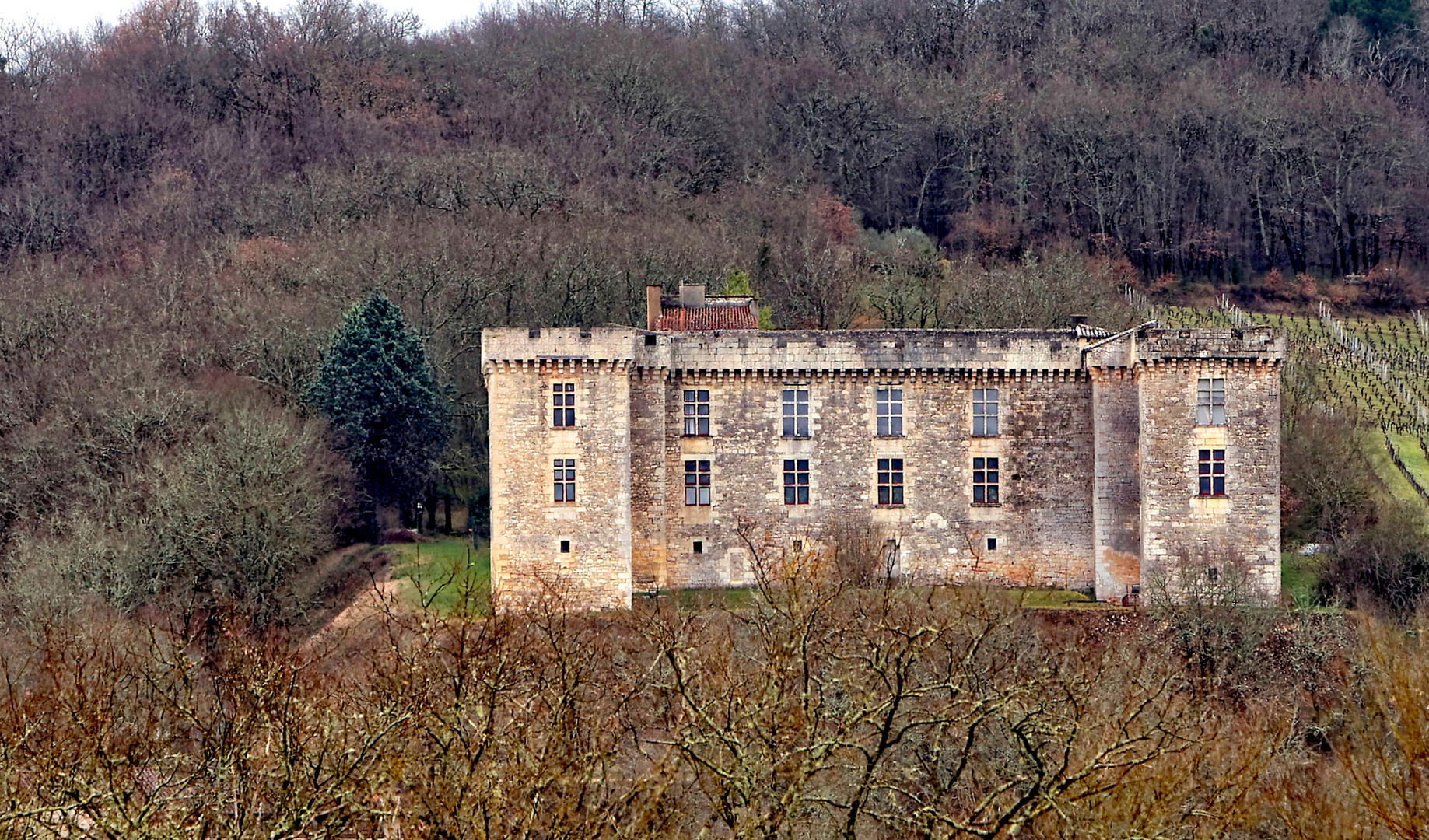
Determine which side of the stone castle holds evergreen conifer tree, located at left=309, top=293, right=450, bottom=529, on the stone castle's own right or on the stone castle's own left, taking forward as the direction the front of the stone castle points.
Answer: on the stone castle's own right

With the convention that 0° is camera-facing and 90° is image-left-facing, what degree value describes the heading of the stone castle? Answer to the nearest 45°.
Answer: approximately 0°
